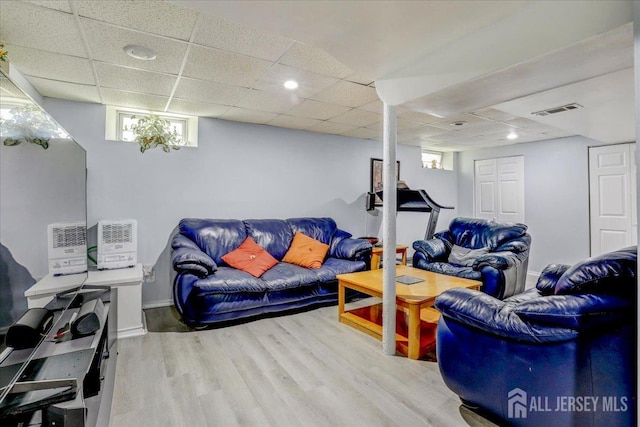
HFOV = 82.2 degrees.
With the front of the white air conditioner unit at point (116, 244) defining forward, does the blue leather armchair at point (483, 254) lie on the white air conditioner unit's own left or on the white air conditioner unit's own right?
on the white air conditioner unit's own left

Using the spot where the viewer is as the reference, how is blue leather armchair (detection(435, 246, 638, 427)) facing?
facing away from the viewer and to the left of the viewer

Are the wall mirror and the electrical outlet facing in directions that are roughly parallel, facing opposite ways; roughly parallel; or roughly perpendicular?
roughly perpendicular

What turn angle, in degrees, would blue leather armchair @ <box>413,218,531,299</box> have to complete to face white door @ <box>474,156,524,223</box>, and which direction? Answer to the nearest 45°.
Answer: approximately 135° to its right

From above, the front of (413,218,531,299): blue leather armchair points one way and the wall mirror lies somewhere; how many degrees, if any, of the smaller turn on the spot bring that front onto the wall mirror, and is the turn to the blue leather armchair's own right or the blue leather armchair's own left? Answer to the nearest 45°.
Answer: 0° — it already faces it

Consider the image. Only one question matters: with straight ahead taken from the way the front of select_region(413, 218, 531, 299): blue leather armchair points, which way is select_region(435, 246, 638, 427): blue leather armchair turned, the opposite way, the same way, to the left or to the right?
to the right

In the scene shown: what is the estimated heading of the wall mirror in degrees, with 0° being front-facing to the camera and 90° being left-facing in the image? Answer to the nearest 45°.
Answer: approximately 270°

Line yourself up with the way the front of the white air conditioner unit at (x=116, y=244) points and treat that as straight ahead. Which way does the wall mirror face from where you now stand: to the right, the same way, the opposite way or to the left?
to the left
